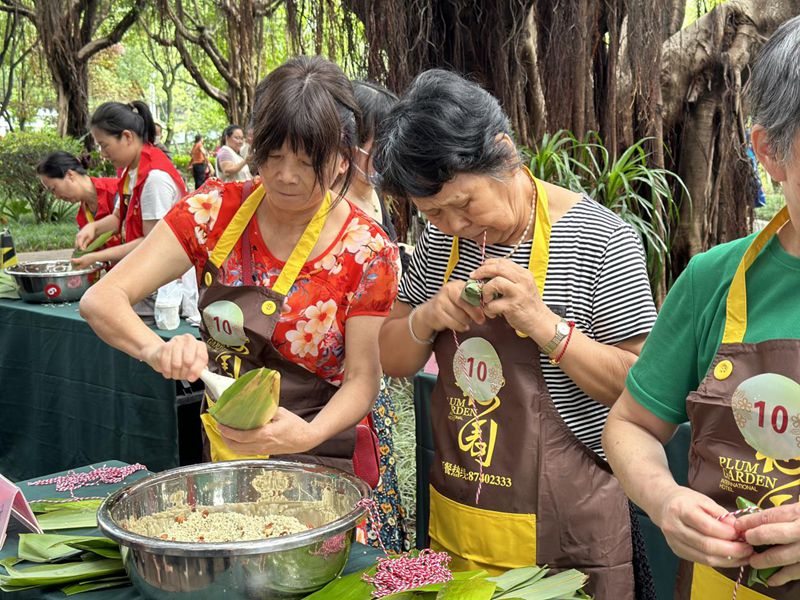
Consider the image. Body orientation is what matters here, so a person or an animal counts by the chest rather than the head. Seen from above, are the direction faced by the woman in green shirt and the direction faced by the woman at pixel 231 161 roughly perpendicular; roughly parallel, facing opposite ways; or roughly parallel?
roughly perpendicular

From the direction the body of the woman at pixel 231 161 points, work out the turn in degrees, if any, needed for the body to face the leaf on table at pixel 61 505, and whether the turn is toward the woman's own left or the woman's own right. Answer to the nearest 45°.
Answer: approximately 45° to the woman's own right

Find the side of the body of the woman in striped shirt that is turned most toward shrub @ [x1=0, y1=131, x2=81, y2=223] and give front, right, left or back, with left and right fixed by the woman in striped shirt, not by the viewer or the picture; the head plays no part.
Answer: right

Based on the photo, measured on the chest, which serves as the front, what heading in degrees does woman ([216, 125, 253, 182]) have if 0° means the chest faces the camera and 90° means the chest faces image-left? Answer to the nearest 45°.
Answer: approximately 315°
